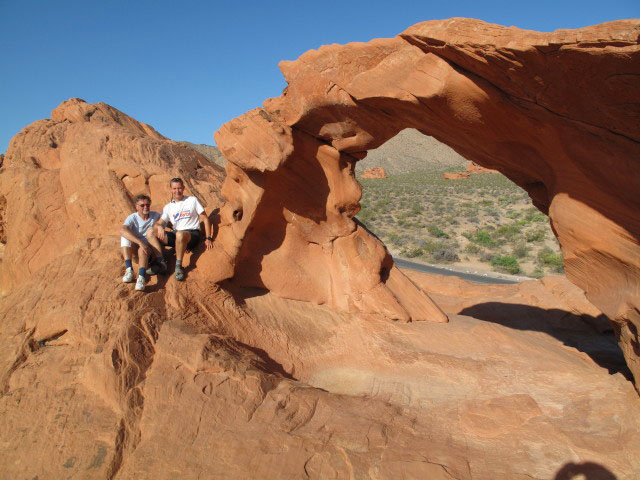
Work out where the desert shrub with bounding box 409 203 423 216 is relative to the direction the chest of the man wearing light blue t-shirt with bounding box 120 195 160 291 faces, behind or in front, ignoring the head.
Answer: behind

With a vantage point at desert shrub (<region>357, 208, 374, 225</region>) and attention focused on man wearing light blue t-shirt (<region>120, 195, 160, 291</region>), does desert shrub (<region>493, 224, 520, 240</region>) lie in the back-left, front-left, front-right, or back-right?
front-left

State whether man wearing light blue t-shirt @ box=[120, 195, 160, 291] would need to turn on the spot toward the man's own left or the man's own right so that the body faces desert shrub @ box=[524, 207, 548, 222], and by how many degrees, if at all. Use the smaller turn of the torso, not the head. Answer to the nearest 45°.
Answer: approximately 135° to the man's own left

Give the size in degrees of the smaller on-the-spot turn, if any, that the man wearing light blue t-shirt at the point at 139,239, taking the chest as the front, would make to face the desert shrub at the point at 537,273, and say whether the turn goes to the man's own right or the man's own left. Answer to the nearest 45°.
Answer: approximately 135° to the man's own left

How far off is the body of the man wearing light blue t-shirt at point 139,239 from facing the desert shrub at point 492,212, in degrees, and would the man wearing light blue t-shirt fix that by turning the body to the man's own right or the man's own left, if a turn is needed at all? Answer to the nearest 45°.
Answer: approximately 135° to the man's own left

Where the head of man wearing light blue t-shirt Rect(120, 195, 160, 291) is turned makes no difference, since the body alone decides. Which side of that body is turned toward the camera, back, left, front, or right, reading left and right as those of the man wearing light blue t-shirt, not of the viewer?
front
